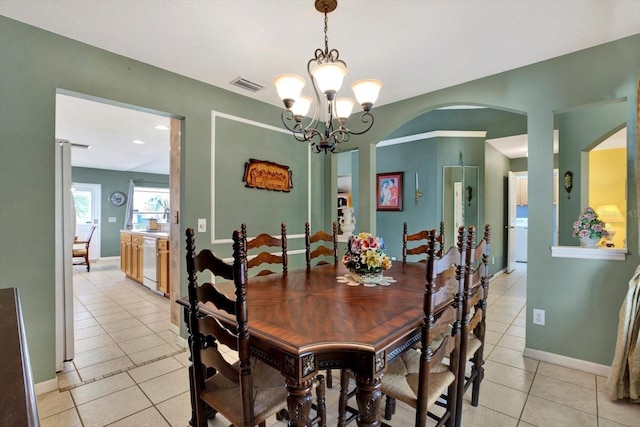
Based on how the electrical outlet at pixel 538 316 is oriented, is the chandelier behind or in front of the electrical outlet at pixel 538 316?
in front

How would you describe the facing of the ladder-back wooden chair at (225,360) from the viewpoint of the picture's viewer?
facing away from the viewer and to the right of the viewer

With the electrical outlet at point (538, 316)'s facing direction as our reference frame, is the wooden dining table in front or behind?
in front

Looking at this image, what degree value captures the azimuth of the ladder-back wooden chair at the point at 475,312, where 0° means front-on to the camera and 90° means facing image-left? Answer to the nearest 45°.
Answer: approximately 135°

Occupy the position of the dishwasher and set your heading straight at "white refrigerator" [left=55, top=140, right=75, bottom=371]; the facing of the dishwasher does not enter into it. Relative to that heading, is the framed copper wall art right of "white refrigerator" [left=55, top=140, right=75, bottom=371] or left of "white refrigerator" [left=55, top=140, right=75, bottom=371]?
left

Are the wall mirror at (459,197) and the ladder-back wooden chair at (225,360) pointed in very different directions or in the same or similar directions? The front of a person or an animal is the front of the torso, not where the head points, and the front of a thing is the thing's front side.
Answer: very different directions

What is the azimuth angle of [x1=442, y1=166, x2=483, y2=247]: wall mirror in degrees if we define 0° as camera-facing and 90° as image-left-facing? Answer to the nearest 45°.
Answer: approximately 0°

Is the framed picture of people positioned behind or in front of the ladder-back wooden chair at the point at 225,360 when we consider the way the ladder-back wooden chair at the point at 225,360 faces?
in front
